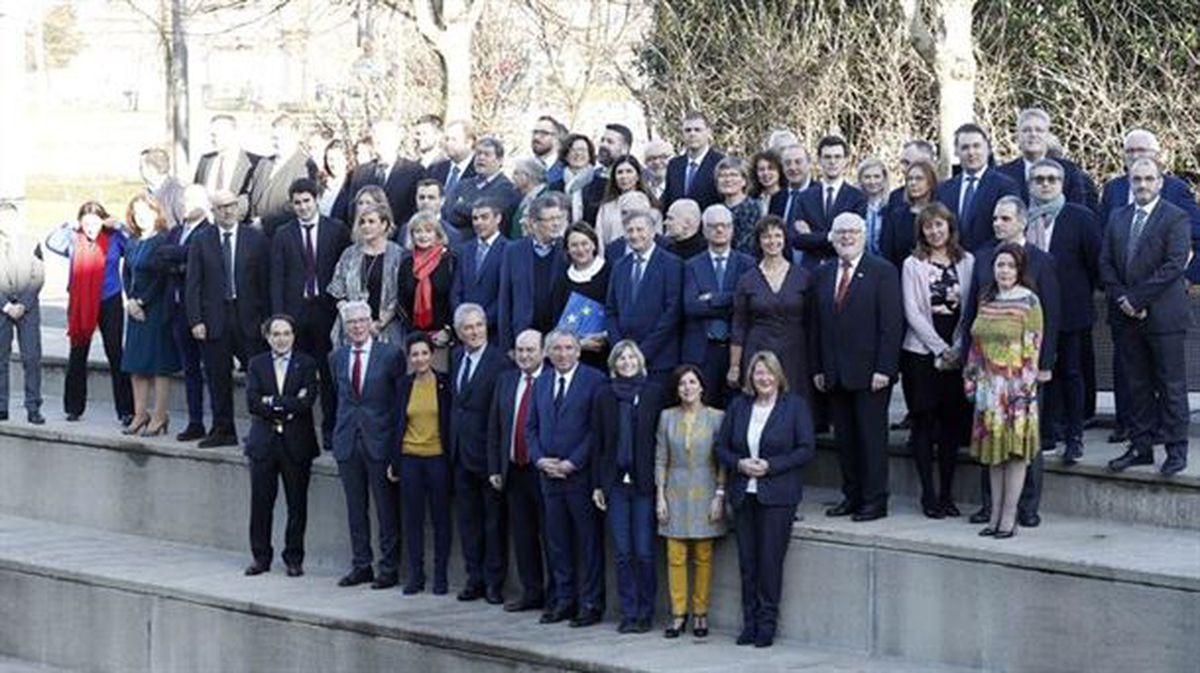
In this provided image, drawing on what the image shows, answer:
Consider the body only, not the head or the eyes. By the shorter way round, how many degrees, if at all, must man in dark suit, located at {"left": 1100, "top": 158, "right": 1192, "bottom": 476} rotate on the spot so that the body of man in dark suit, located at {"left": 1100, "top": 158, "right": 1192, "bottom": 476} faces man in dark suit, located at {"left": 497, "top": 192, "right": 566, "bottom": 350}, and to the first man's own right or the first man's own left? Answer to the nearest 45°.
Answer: approximately 45° to the first man's own right

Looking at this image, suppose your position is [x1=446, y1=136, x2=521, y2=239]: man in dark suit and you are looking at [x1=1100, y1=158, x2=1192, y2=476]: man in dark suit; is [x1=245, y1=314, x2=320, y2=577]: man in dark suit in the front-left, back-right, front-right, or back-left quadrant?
front-right

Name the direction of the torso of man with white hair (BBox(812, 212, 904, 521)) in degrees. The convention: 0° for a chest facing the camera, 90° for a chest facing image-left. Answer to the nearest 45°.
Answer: approximately 45°

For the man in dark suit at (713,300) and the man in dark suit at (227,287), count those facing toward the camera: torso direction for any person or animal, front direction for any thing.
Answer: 2

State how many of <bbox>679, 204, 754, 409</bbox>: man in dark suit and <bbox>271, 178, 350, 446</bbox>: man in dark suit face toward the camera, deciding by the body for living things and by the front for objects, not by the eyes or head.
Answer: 2
